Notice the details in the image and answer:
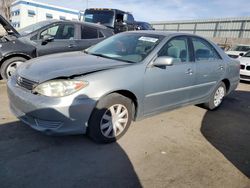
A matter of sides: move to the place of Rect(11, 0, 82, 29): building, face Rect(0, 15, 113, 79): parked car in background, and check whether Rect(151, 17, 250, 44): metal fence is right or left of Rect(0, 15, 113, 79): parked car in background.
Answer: left

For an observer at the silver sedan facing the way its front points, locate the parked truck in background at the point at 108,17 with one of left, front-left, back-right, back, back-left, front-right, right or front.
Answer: back-right

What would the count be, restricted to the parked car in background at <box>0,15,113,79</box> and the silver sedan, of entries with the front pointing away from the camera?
0

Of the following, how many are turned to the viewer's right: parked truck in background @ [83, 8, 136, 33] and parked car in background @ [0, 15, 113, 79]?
0

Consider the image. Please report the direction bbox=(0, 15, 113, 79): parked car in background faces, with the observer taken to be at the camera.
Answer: facing the viewer and to the left of the viewer

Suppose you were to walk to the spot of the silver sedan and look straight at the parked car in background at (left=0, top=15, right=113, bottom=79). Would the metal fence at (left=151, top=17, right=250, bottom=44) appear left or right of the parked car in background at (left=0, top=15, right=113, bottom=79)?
right

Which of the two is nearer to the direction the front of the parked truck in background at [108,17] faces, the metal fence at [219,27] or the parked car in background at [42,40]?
the parked car in background

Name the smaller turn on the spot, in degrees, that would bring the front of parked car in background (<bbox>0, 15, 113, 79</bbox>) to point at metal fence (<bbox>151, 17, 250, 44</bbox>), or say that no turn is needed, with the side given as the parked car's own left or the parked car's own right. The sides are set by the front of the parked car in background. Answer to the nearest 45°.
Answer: approximately 180°

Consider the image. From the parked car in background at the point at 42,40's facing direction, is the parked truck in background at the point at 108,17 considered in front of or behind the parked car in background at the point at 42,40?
behind

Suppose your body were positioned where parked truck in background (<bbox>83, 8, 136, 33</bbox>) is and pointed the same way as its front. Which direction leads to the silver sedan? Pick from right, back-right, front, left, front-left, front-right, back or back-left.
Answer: front-left

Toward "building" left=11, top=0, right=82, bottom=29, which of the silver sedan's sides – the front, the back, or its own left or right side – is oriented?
right

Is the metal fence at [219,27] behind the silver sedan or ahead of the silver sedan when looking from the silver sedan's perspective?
behind

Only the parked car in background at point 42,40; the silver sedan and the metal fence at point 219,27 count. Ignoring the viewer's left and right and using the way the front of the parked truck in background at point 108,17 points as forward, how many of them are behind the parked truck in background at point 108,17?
1

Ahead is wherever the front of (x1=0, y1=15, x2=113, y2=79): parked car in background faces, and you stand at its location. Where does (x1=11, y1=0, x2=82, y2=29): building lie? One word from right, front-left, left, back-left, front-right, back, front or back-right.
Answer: back-right
